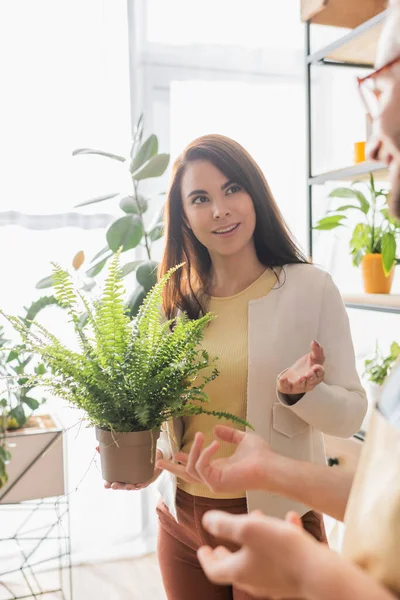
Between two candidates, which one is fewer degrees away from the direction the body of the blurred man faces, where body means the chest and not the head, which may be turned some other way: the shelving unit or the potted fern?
the potted fern

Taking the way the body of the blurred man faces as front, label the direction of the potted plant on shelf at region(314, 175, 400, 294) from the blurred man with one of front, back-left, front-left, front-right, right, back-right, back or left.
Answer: right

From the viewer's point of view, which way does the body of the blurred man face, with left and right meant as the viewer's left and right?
facing to the left of the viewer

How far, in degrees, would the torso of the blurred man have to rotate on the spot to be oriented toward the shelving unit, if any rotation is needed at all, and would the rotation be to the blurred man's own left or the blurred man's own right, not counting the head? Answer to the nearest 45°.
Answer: approximately 90° to the blurred man's own right
